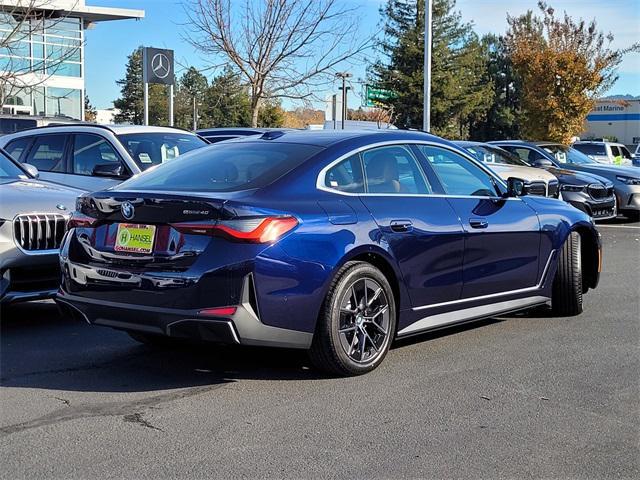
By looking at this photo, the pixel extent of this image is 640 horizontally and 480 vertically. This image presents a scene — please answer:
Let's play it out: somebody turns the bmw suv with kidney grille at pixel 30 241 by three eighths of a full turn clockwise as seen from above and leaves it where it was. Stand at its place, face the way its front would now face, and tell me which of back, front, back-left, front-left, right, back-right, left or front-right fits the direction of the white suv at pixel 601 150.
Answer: back-right

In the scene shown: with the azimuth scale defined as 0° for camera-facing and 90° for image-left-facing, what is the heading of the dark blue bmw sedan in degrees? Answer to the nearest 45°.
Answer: approximately 225°

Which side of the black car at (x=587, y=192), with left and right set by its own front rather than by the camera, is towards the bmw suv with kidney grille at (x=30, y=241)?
right

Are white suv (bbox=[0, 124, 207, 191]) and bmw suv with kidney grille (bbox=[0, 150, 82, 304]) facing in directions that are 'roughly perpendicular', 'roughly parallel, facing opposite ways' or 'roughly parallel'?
roughly parallel

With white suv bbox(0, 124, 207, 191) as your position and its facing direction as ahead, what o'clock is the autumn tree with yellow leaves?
The autumn tree with yellow leaves is roughly at 9 o'clock from the white suv.

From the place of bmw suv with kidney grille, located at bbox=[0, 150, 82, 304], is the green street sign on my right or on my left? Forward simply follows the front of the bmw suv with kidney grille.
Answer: on my left

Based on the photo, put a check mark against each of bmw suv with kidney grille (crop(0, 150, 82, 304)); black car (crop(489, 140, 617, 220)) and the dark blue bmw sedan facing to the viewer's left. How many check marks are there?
0

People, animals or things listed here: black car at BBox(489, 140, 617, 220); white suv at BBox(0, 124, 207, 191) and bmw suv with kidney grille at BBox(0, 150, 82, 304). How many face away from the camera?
0

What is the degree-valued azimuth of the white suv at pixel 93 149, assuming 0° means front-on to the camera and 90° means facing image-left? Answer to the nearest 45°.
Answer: approximately 315°

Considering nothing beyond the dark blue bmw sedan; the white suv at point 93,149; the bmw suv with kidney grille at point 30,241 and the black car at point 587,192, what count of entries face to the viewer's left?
0

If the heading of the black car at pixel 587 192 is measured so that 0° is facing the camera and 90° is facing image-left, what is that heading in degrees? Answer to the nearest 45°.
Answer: approximately 315°
